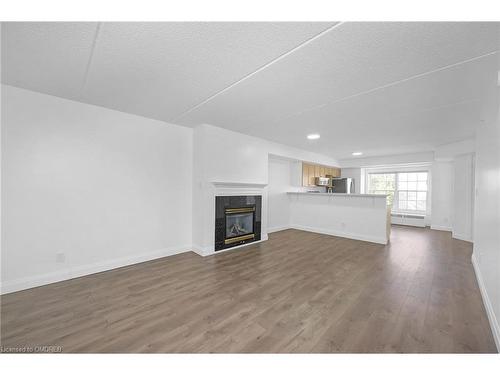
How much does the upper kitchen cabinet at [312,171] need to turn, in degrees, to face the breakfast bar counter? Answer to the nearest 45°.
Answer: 0° — it already faces it

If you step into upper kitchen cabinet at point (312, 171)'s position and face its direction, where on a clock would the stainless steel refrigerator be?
The stainless steel refrigerator is roughly at 9 o'clock from the upper kitchen cabinet.

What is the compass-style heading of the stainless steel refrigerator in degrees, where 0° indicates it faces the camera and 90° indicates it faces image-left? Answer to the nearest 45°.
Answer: approximately 315°

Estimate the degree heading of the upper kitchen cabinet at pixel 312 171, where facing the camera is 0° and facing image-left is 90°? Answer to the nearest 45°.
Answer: approximately 315°

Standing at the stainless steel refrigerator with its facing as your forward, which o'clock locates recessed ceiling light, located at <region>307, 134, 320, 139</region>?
The recessed ceiling light is roughly at 2 o'clock from the stainless steel refrigerator.

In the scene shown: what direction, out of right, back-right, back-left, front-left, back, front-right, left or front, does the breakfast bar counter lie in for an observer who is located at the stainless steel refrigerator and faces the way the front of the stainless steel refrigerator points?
front-right

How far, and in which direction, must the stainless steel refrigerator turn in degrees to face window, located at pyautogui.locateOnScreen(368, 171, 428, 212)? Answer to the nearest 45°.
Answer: approximately 45° to its left

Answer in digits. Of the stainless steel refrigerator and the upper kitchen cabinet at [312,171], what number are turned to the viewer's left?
0

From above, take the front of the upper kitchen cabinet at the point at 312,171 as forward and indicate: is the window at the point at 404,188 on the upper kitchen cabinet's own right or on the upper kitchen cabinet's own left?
on the upper kitchen cabinet's own left
